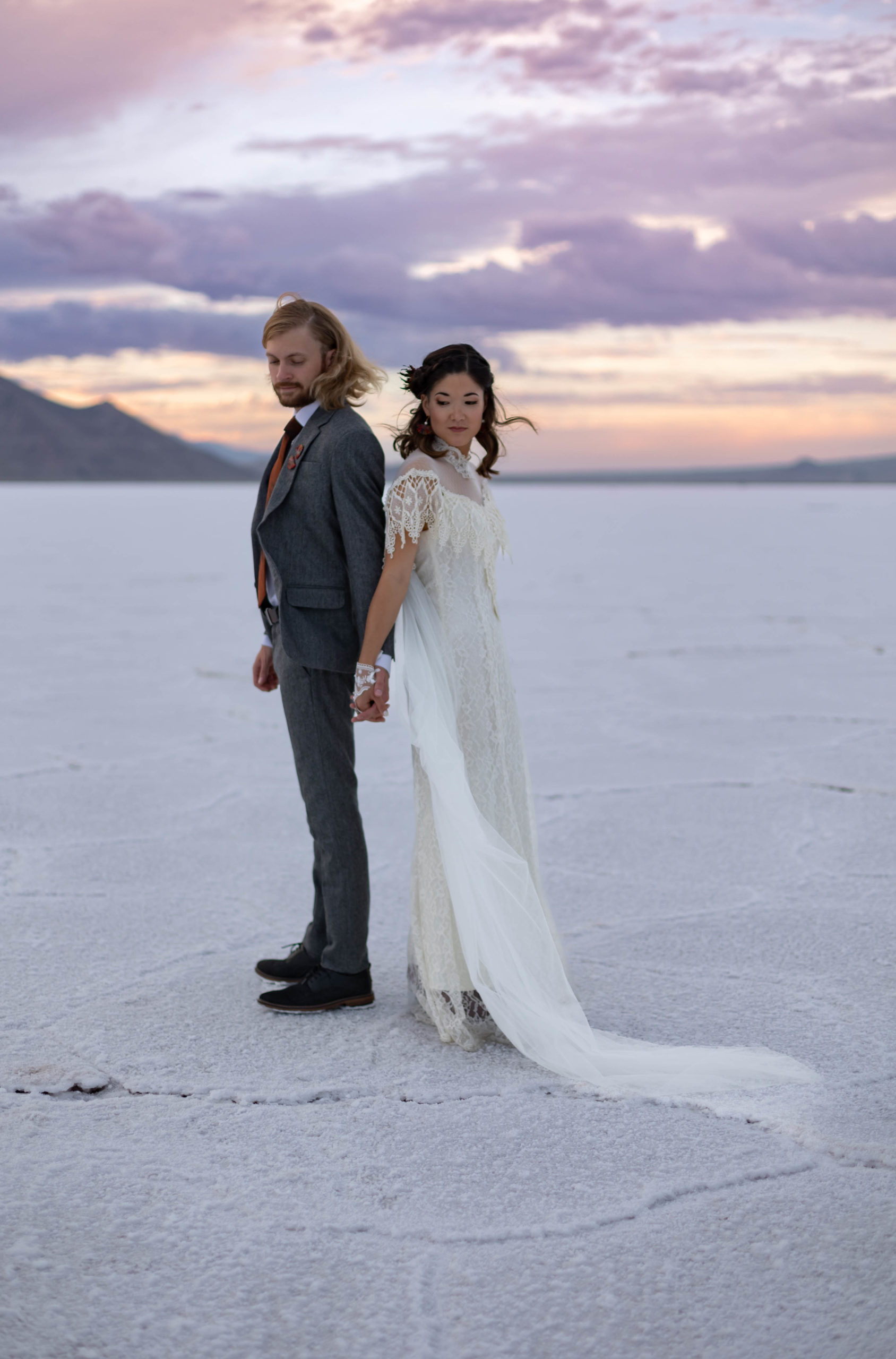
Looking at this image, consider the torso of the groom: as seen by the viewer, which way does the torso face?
to the viewer's left

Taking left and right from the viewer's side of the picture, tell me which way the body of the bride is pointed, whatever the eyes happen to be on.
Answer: facing the viewer and to the right of the viewer

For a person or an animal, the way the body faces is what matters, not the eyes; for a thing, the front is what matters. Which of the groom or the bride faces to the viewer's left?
the groom

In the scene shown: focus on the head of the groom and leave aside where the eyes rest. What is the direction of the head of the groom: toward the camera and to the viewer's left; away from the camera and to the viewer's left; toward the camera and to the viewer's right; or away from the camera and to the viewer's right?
toward the camera and to the viewer's left

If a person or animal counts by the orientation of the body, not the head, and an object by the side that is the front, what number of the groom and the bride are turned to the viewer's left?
1
